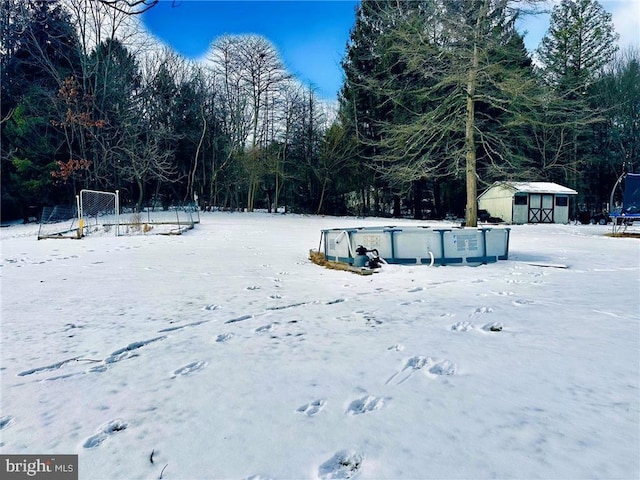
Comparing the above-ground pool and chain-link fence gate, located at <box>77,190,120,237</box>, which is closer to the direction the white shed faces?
the above-ground pool

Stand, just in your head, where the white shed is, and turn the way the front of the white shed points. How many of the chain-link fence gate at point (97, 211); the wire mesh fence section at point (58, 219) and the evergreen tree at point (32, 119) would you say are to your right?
3

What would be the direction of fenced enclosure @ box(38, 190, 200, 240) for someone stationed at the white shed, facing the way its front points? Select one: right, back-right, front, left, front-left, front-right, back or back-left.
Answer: right

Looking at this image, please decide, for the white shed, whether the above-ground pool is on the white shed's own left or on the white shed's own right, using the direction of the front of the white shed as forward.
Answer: on the white shed's own right

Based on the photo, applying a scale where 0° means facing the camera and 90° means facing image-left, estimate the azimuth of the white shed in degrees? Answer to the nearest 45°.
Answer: approximately 315°

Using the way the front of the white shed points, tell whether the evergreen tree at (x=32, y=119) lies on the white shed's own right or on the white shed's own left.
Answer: on the white shed's own right

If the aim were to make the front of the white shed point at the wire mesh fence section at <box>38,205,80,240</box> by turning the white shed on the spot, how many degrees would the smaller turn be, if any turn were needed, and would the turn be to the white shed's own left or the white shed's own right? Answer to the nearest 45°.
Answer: approximately 90° to the white shed's own right

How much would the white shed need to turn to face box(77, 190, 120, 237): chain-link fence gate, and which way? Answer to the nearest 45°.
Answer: approximately 90° to its right

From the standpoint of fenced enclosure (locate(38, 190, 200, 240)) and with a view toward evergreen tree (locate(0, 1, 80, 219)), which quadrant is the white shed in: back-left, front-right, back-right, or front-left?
back-right
